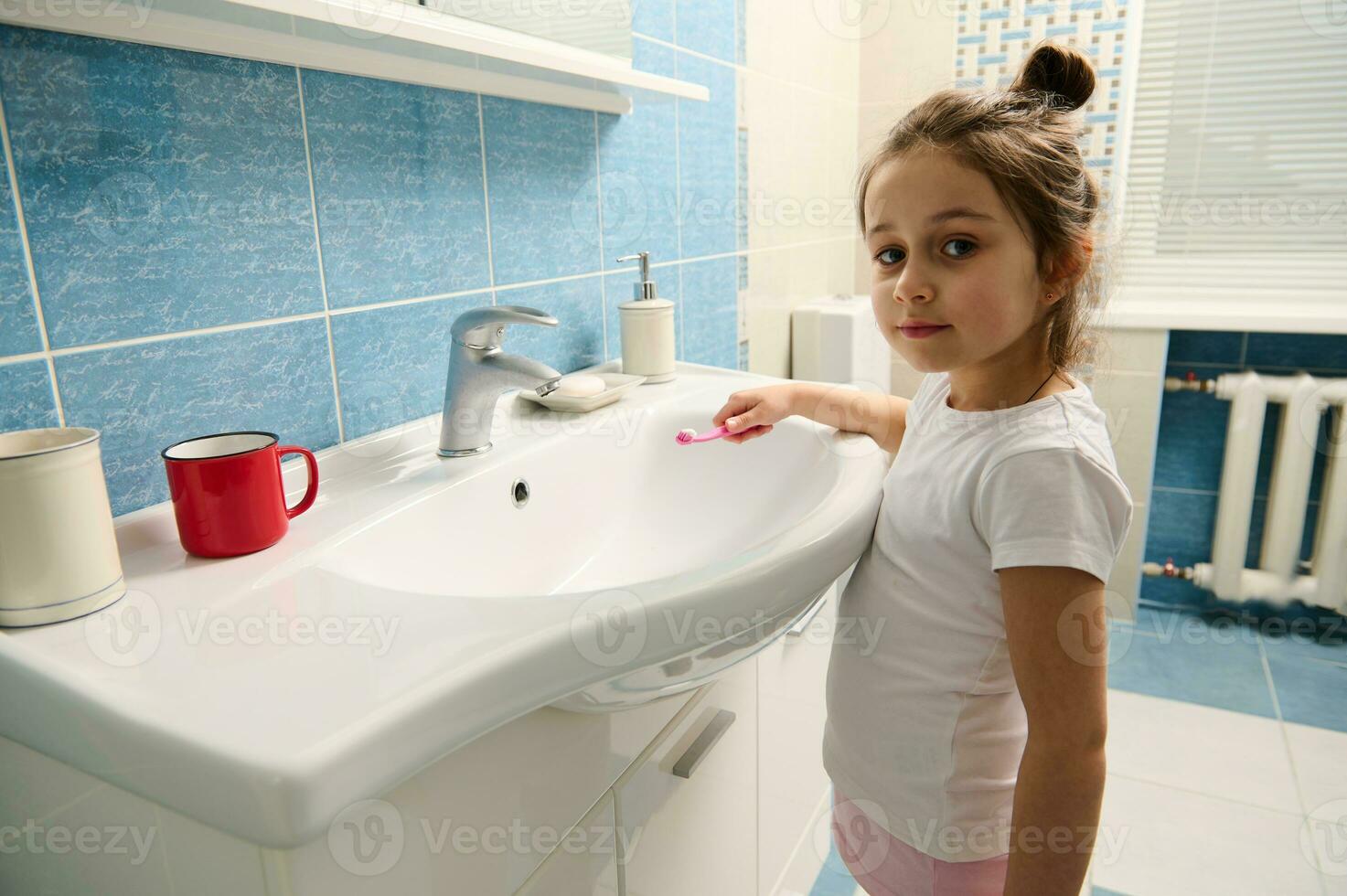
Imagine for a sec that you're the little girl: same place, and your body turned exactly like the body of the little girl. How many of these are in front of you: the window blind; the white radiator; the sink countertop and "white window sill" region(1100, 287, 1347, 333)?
1

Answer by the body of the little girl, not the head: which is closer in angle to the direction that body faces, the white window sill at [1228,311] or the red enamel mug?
the red enamel mug

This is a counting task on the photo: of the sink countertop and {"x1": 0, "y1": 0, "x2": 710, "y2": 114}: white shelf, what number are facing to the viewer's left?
0

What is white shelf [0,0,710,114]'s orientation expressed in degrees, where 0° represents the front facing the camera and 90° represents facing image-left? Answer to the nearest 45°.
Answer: approximately 315°

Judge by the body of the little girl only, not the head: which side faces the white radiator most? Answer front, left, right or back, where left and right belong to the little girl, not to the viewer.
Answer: back

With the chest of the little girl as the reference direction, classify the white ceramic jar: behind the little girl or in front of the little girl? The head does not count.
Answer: in front

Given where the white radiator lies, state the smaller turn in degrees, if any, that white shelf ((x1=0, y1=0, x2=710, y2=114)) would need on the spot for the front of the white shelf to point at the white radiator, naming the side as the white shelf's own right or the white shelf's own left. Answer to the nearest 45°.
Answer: approximately 45° to the white shelf's own left

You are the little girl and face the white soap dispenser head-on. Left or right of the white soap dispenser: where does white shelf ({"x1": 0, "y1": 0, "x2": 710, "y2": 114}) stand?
left

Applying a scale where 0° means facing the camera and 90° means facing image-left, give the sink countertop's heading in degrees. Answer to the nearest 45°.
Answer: approximately 315°

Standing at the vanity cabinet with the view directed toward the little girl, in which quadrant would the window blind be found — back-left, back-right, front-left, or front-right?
front-left

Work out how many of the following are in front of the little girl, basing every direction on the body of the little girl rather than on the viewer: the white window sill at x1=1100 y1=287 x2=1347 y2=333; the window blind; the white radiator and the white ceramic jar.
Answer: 1
